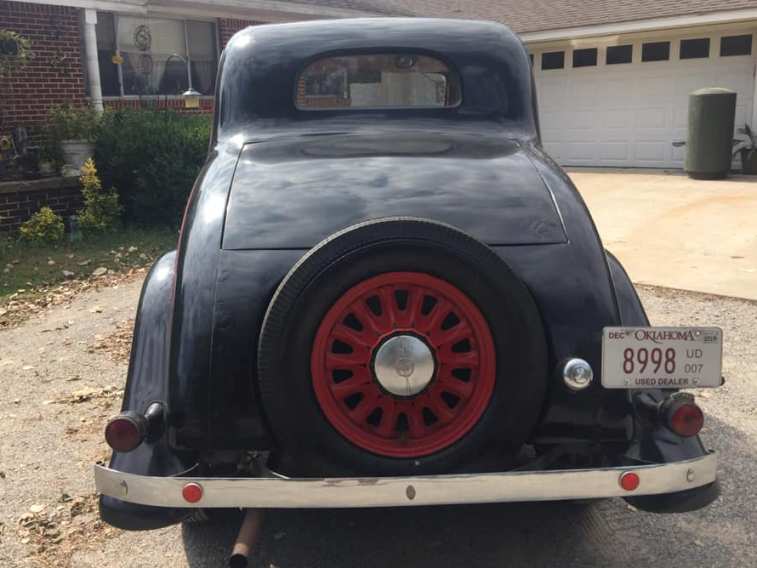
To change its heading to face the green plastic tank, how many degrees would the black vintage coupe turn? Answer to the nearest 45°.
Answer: approximately 45° to its right

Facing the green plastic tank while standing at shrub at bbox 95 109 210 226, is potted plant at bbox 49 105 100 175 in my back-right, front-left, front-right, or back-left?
back-left

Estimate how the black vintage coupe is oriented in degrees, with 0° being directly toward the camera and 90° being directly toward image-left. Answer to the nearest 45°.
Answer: approximately 180°

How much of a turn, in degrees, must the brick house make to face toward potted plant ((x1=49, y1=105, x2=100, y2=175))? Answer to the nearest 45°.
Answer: approximately 45° to its right

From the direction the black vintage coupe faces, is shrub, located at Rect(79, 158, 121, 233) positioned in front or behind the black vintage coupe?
in front

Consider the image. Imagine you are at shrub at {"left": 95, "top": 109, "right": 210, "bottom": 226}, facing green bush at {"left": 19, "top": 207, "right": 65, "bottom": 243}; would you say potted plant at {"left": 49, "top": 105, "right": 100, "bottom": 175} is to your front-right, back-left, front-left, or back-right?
front-right

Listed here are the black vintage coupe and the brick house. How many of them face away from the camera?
1

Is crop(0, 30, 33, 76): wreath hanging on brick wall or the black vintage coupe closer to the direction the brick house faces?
the black vintage coupe

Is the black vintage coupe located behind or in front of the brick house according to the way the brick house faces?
in front

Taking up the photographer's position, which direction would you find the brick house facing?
facing the viewer

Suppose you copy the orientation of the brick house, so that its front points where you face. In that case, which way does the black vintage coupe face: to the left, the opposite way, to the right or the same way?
the opposite way

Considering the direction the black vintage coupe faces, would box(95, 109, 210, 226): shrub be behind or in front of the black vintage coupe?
in front

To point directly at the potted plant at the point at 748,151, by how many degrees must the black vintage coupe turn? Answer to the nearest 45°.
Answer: approximately 45° to its right

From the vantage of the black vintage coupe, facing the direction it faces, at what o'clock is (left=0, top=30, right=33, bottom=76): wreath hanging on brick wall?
The wreath hanging on brick wall is roughly at 11 o'clock from the black vintage coupe.

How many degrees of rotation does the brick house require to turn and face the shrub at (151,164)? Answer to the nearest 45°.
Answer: approximately 45° to its right
